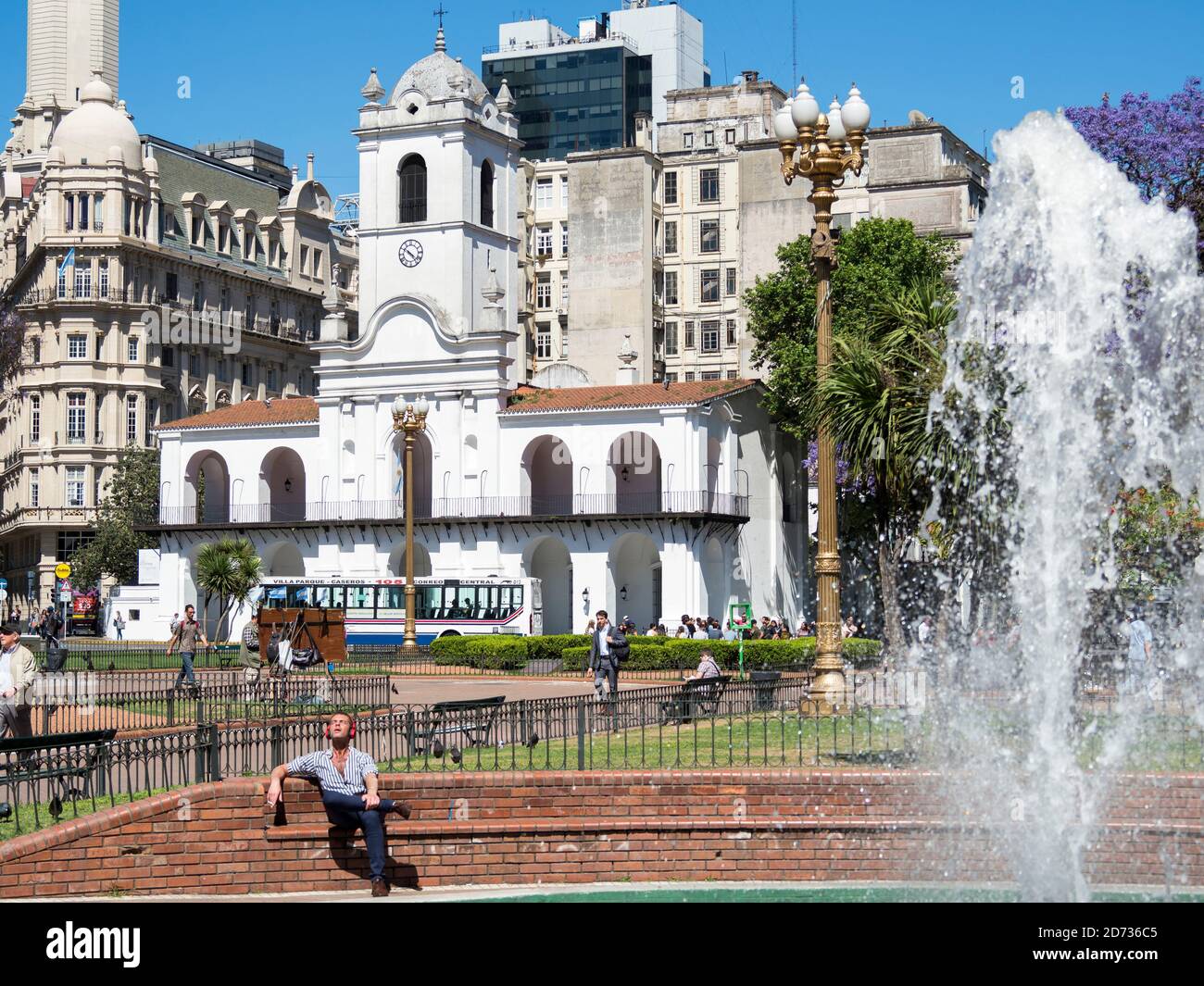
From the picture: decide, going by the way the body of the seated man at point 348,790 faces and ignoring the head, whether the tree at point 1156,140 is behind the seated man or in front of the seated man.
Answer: behind

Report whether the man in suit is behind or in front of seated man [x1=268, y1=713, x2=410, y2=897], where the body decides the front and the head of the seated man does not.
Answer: behind

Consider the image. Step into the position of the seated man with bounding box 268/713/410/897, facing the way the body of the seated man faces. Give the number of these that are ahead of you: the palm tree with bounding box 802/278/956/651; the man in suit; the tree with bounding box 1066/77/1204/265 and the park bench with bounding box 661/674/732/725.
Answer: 0

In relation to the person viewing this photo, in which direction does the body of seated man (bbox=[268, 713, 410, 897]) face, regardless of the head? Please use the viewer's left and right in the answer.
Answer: facing the viewer

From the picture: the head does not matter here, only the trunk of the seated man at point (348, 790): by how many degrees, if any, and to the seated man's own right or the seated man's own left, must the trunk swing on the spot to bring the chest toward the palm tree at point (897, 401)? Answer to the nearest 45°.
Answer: approximately 135° to the seated man's own left

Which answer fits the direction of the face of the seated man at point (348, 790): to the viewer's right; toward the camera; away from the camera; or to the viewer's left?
toward the camera

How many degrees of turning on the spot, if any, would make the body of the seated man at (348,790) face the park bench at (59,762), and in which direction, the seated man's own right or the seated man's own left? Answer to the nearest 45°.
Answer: approximately 135° to the seated man's own right

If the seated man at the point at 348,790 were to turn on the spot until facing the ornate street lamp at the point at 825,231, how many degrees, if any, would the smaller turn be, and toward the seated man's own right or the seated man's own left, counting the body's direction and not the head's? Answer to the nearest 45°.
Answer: approximately 135° to the seated man's own left

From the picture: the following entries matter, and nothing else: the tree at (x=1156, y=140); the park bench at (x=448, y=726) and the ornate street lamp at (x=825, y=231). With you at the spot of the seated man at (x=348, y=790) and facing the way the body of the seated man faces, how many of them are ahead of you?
0

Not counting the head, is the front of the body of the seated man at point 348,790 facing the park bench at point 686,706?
no

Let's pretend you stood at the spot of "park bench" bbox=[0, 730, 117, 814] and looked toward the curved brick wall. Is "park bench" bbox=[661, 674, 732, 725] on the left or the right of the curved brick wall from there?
left

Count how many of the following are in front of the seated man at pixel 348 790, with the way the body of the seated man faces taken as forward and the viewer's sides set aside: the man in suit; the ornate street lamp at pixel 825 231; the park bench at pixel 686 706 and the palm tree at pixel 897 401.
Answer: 0

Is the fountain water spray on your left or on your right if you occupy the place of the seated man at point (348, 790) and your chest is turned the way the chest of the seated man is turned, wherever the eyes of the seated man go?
on your left

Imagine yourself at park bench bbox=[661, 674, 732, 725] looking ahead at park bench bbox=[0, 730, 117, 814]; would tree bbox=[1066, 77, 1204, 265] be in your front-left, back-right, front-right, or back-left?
back-right

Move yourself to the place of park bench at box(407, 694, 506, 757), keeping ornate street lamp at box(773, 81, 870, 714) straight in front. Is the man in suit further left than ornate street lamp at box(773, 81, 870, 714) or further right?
left

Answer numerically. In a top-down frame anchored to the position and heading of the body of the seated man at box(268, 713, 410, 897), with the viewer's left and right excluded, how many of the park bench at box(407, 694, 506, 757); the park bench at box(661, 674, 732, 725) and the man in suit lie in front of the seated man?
0
